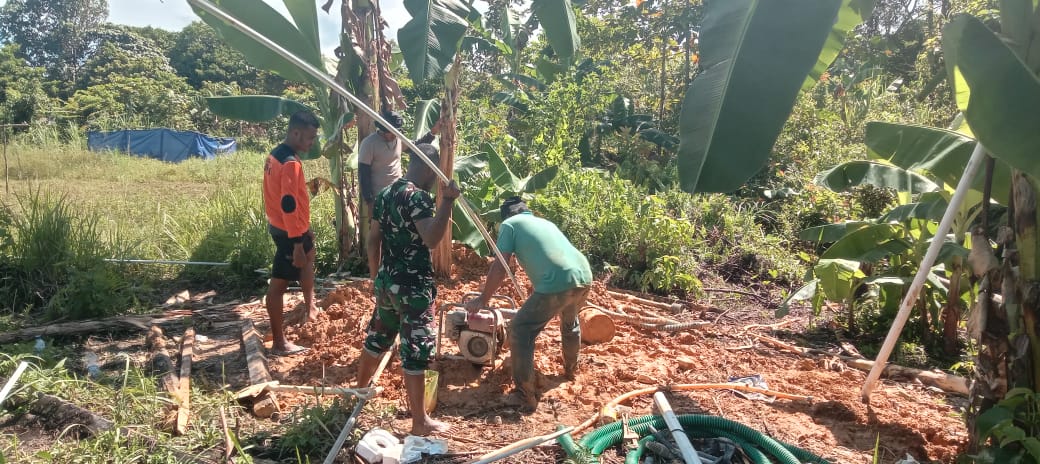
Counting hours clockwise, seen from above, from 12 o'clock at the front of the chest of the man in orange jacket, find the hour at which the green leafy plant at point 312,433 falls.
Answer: The green leafy plant is roughly at 3 o'clock from the man in orange jacket.

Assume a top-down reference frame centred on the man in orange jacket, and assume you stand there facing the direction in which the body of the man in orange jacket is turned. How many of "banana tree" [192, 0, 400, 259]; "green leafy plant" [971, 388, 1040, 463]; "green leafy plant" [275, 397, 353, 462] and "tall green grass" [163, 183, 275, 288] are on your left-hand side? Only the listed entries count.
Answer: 2

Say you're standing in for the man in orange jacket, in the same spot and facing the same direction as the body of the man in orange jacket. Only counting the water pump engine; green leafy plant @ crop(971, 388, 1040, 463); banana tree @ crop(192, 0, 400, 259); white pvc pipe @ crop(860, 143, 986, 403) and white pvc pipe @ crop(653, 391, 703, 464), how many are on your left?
1

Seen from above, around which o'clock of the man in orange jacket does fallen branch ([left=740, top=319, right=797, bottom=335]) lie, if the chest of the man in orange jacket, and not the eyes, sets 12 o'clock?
The fallen branch is roughly at 12 o'clock from the man in orange jacket.

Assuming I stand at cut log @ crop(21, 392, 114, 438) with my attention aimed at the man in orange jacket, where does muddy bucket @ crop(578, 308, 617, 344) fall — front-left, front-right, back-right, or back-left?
front-right

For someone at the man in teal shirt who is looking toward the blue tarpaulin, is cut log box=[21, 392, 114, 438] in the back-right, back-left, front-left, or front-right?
front-left

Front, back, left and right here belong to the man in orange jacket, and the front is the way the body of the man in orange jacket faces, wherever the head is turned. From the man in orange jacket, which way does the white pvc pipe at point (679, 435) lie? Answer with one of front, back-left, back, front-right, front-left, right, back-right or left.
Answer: front-right

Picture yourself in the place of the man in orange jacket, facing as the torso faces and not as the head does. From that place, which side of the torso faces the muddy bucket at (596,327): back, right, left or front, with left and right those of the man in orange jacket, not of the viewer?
front

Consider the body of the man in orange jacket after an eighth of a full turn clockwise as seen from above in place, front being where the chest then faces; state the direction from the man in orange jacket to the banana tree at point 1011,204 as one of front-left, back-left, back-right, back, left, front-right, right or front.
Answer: front

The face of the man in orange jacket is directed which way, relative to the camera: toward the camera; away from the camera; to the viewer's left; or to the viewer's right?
to the viewer's right

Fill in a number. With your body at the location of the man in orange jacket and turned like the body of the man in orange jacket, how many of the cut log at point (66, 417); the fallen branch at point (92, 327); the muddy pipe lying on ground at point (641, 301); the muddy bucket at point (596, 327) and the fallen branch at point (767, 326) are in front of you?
3

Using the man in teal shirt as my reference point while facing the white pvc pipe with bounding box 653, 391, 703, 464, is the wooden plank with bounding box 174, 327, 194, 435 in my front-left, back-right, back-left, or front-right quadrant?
back-right

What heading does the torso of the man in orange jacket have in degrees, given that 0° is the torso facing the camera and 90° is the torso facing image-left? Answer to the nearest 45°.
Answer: approximately 270°

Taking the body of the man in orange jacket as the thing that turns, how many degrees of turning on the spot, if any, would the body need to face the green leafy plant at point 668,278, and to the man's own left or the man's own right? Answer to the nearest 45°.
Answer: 0° — they already face it

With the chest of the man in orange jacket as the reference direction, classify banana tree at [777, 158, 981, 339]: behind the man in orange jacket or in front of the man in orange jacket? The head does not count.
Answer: in front
